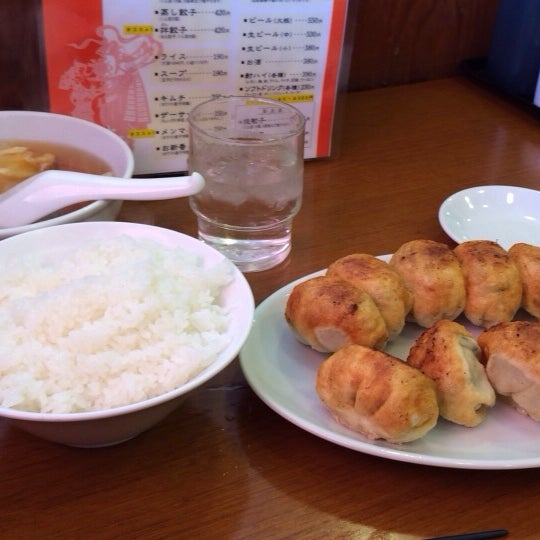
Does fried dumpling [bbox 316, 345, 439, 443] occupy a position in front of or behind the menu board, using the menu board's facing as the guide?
in front

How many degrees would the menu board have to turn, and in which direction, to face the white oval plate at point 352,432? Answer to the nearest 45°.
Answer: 0° — it already faces it

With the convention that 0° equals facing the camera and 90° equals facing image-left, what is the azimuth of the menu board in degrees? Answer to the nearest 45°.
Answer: approximately 0°

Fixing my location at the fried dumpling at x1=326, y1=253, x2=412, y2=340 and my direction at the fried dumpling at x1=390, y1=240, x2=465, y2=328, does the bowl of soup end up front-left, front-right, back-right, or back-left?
back-left

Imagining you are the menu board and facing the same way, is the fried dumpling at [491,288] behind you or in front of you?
in front

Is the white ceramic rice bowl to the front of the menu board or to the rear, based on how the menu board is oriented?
to the front
